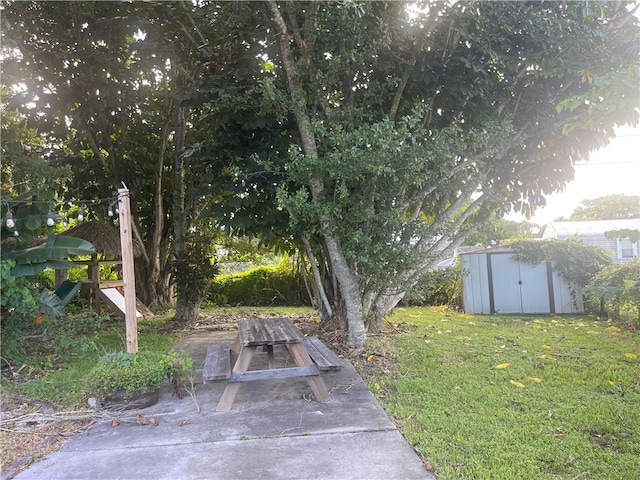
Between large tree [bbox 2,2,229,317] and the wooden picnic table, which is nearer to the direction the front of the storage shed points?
the wooden picnic table

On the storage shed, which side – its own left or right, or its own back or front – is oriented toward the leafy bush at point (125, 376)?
front

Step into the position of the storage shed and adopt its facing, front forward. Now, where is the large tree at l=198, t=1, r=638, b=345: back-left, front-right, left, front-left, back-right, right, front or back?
front

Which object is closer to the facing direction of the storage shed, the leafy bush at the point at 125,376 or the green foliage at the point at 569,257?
the leafy bush

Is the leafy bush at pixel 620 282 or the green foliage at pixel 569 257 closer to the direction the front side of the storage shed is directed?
the leafy bush

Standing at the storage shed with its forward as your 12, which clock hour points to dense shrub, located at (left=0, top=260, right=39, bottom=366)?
The dense shrub is roughly at 1 o'clock from the storage shed.

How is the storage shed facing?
toward the camera

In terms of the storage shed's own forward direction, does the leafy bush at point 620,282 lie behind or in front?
in front

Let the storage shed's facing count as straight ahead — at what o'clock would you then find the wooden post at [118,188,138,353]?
The wooden post is roughly at 1 o'clock from the storage shed.

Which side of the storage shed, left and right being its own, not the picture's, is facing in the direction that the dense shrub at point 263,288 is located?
right

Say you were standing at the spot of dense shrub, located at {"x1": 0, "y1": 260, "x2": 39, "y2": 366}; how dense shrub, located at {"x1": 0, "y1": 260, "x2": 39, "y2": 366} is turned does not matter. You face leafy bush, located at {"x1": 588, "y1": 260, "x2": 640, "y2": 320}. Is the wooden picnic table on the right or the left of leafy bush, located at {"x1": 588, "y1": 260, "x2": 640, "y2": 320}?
right
